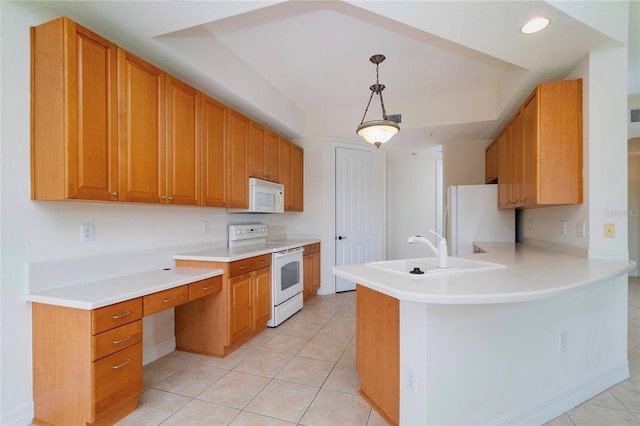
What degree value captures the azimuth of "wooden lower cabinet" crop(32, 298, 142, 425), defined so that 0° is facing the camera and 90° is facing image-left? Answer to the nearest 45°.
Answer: approximately 315°

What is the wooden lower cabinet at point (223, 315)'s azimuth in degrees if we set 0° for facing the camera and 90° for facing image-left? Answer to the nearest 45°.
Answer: approximately 315°

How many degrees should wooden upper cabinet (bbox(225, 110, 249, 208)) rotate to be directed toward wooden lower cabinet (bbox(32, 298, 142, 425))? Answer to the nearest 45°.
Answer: approximately 90° to its right

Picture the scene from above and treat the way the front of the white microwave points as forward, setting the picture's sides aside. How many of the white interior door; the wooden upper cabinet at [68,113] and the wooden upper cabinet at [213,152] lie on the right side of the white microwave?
2

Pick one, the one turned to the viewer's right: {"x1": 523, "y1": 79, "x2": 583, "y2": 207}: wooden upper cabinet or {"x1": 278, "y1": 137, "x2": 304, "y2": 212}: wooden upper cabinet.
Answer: {"x1": 278, "y1": 137, "x2": 304, "y2": 212}: wooden upper cabinet

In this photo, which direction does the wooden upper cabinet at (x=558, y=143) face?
to the viewer's left

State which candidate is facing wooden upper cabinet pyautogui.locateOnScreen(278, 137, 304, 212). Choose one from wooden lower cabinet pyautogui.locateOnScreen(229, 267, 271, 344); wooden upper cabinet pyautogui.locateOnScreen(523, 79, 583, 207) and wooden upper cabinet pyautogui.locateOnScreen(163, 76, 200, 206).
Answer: wooden upper cabinet pyautogui.locateOnScreen(523, 79, 583, 207)

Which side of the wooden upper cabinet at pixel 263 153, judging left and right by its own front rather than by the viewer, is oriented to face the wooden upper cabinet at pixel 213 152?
right

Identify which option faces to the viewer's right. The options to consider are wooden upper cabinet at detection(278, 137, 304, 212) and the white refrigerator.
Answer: the wooden upper cabinet

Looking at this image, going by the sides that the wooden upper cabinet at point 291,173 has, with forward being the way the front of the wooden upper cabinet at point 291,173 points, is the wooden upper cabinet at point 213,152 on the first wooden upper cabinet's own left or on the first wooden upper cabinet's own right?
on the first wooden upper cabinet's own right

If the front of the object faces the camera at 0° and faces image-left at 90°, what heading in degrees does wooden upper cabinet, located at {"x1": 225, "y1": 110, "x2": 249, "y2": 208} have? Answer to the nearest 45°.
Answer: approximately 315°
